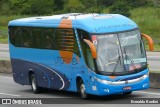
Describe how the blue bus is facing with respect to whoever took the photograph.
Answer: facing the viewer and to the right of the viewer
